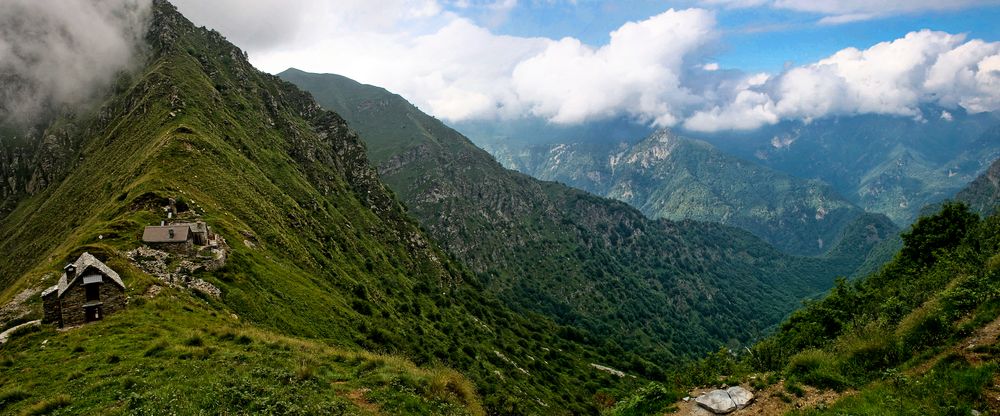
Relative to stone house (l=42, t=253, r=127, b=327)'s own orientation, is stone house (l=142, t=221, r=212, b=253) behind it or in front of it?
behind

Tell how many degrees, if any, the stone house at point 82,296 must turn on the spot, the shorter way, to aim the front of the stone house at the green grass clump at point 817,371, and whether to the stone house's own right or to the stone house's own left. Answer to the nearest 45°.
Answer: approximately 45° to the stone house's own left

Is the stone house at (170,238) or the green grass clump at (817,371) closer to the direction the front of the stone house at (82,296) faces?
the green grass clump

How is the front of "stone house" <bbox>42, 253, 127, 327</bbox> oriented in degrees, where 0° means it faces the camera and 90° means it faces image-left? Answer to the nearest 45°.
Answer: approximately 0°

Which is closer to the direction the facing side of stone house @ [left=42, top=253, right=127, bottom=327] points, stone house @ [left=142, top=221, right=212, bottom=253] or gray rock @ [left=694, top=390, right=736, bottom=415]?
the gray rock

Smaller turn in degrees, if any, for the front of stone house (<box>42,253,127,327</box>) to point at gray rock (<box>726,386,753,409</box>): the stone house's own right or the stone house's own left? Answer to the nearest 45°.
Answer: approximately 45° to the stone house's own left

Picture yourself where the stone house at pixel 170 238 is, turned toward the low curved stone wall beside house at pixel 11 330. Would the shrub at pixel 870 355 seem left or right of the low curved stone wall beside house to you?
left
